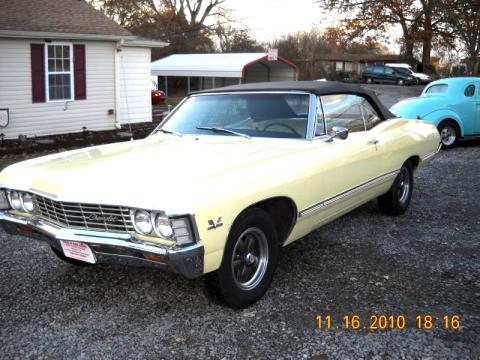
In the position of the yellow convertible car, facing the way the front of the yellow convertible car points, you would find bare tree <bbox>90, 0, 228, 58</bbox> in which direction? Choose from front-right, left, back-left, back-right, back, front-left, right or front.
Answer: back-right

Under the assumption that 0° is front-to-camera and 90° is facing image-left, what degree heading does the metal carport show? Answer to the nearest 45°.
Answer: approximately 315°

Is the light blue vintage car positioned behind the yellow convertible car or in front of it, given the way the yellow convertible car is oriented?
behind

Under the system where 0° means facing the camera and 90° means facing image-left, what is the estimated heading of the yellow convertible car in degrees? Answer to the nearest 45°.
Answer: approximately 45°

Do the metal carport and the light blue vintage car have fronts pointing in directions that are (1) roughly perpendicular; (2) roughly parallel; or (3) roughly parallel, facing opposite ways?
roughly perpendicular

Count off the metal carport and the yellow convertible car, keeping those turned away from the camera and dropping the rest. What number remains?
0

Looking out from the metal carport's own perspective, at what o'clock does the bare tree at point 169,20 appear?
The bare tree is roughly at 7 o'clock from the metal carport.

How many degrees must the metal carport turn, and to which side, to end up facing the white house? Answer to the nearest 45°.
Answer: approximately 45° to its right

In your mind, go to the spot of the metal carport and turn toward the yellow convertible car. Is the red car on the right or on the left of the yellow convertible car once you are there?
right

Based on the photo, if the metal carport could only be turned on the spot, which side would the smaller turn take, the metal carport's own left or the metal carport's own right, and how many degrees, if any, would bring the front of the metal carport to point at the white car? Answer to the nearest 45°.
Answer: approximately 90° to the metal carport's own left
